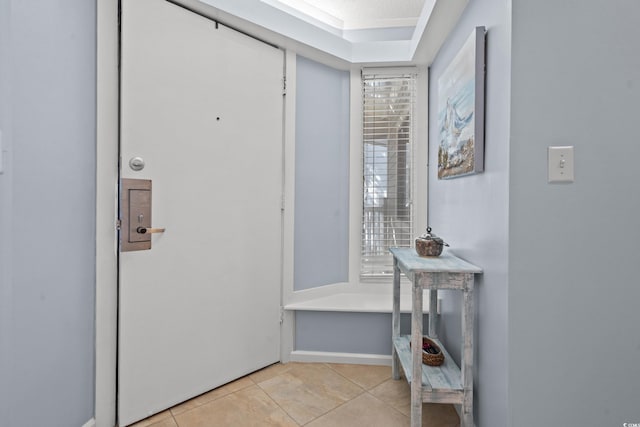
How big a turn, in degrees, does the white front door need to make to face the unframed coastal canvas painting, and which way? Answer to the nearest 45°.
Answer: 0° — it already faces it

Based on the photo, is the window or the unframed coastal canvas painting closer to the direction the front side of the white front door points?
the unframed coastal canvas painting

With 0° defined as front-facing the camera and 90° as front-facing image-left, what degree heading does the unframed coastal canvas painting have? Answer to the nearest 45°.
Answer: approximately 90°

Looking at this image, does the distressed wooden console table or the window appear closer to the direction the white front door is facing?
the distressed wooden console table

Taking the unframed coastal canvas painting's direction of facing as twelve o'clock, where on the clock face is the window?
The window is roughly at 2 o'clock from the unframed coastal canvas painting.

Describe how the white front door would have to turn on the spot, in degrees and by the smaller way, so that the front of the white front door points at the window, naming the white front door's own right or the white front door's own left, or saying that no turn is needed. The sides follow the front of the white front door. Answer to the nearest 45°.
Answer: approximately 45° to the white front door's own left

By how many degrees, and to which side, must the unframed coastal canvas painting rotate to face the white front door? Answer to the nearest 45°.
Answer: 0° — it already faces it

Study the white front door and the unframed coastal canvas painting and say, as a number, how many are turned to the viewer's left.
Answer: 1

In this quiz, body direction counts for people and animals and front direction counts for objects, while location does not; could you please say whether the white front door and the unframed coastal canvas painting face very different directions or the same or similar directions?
very different directions
